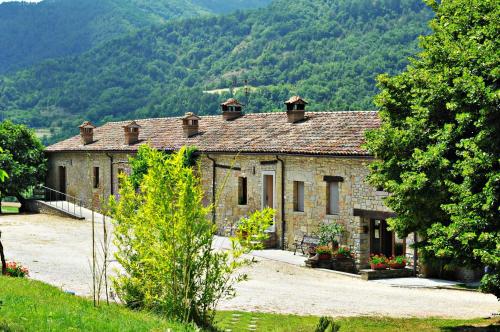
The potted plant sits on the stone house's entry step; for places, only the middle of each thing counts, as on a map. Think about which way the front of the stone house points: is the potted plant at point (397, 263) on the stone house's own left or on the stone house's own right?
on the stone house's own left

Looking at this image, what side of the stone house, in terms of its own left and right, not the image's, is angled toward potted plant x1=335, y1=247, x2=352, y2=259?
left

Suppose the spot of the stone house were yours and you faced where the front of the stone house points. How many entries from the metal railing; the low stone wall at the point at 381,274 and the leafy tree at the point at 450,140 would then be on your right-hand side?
1

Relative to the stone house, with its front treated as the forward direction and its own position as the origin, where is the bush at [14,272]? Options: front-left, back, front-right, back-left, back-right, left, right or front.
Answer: front

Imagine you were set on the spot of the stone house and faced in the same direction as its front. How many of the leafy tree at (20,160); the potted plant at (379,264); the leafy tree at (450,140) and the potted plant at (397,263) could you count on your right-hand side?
1

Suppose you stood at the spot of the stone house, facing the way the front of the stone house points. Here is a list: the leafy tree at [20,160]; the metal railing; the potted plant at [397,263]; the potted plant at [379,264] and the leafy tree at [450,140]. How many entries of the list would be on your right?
2

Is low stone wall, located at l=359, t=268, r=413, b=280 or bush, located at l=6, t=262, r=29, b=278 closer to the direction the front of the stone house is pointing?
the bush

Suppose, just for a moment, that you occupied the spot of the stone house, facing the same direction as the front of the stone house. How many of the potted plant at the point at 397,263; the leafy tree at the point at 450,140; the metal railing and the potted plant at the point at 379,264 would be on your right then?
1

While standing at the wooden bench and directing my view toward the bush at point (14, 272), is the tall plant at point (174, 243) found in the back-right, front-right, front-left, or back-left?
front-left

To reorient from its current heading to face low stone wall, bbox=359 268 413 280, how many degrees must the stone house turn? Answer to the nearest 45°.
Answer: approximately 90° to its left

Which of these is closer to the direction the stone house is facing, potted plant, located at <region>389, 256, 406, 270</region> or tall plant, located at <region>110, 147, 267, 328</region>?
the tall plant

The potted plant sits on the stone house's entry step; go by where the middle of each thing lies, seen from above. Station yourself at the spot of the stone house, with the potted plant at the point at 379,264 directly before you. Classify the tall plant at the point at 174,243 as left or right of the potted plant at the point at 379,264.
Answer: right

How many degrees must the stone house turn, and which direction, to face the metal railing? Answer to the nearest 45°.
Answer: approximately 90° to its right

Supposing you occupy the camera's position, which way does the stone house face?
facing the viewer and to the left of the viewer
